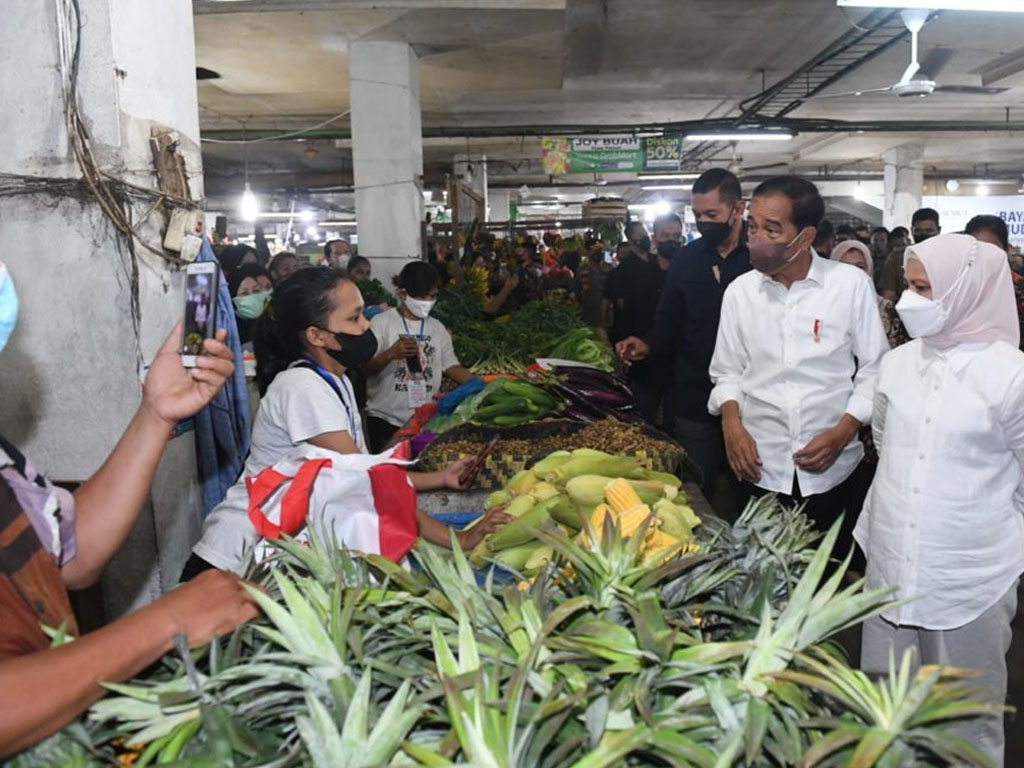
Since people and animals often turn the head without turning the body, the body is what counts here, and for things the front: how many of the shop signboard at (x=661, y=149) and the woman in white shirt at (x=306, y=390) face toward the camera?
1

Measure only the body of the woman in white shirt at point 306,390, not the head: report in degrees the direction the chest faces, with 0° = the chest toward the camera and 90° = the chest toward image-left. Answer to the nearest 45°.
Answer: approximately 270°

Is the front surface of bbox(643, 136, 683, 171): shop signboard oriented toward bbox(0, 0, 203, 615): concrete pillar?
yes

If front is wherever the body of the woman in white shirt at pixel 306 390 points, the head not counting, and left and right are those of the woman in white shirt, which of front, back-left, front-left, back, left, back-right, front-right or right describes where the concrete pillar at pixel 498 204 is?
left

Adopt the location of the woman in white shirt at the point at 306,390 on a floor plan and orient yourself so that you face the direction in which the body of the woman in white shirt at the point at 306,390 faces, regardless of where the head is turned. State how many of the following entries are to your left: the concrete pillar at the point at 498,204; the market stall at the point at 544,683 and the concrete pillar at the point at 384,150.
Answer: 2

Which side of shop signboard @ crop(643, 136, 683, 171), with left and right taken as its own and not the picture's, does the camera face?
front

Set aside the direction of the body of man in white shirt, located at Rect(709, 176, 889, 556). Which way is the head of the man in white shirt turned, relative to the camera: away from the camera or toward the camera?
toward the camera

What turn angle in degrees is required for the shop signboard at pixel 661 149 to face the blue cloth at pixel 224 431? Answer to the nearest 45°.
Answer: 0° — it already faces it

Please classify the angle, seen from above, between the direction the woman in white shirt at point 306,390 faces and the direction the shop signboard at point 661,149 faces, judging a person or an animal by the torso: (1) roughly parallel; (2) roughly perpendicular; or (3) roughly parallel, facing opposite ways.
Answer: roughly perpendicular

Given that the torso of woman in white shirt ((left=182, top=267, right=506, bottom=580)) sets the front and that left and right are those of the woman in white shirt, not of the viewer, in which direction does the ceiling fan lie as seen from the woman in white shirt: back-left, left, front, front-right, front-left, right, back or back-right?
front-left

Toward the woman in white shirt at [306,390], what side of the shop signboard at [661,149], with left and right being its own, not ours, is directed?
front

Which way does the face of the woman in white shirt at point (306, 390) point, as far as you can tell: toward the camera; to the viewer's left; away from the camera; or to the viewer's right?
to the viewer's right

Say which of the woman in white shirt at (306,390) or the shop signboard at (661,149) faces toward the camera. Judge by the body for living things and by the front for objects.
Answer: the shop signboard

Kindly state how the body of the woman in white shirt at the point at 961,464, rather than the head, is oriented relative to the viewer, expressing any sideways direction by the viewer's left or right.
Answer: facing the viewer and to the left of the viewer

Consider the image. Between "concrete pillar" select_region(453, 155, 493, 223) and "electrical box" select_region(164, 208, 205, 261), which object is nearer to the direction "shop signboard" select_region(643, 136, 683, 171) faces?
the electrical box

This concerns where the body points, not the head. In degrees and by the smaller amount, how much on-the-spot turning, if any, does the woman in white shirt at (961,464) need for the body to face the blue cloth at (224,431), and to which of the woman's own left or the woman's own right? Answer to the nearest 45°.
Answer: approximately 45° to the woman's own right

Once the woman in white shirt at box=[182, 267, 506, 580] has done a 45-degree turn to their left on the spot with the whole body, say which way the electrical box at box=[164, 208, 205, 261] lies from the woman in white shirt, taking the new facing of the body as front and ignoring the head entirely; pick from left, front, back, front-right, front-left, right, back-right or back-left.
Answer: left
